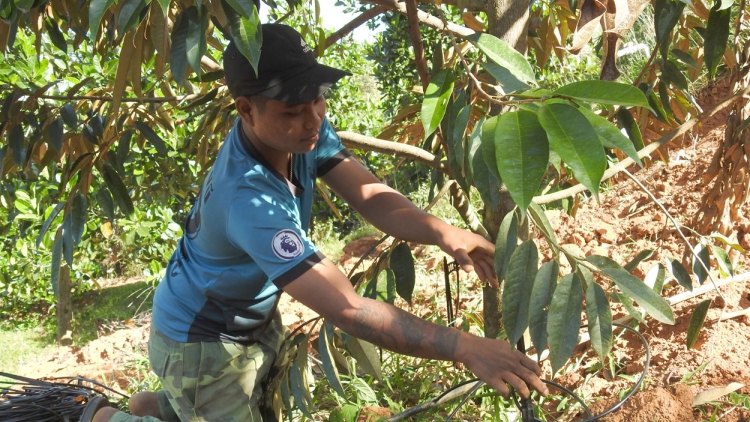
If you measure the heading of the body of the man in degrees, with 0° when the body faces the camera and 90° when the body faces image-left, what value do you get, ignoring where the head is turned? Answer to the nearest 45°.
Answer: approximately 270°

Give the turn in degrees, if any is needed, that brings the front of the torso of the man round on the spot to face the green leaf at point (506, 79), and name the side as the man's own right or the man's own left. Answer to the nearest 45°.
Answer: approximately 45° to the man's own right

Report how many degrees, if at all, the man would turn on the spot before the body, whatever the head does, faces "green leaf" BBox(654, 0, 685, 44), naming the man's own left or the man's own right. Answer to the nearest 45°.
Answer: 0° — they already face it

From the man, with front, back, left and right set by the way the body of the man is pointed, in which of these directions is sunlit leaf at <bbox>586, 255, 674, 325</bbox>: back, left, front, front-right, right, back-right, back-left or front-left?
front-right

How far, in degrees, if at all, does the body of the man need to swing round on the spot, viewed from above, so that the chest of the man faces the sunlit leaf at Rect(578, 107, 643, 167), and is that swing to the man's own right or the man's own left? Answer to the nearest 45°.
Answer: approximately 45° to the man's own right

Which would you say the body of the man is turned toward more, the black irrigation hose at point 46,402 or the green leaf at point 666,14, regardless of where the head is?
the green leaf

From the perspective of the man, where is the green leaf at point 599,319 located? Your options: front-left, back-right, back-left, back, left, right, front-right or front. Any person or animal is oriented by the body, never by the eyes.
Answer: front-right

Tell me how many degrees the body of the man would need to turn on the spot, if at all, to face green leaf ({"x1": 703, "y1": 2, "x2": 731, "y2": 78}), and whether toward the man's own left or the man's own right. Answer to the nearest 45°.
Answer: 0° — they already face it
